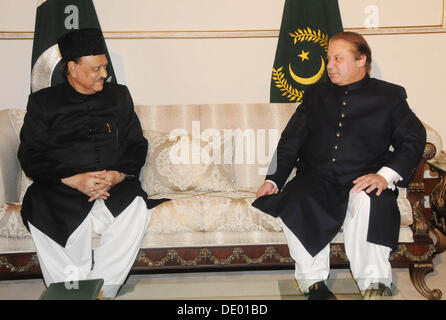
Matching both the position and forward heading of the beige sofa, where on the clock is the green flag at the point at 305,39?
The green flag is roughly at 7 o'clock from the beige sofa.

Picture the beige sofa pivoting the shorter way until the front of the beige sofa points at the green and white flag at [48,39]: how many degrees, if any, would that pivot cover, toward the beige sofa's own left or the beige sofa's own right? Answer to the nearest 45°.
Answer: approximately 135° to the beige sofa's own right

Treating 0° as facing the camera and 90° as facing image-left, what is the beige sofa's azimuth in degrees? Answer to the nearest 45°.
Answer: approximately 0°

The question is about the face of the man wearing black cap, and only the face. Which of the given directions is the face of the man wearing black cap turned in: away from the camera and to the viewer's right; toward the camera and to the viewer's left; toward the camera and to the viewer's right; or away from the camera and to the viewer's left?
toward the camera and to the viewer's right

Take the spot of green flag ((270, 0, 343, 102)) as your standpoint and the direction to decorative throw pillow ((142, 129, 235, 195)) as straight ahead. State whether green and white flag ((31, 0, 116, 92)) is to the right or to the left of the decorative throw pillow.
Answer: right

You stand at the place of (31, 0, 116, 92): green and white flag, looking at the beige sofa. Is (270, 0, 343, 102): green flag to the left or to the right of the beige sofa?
left
